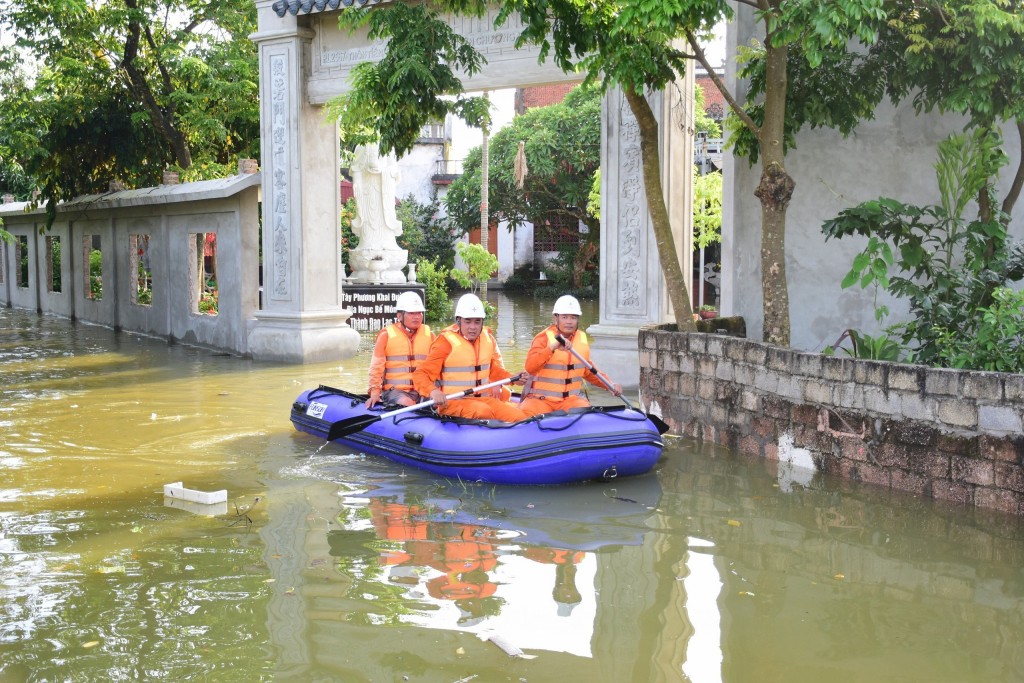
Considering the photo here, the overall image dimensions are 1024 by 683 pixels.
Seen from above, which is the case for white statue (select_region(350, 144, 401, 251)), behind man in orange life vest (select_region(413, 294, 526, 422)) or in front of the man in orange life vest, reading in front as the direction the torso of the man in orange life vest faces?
behind

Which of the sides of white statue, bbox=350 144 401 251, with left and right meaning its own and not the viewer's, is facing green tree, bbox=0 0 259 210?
right

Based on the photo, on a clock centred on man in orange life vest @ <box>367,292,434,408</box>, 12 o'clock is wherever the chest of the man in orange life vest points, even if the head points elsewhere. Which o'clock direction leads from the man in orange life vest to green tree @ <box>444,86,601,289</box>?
The green tree is roughly at 8 o'clock from the man in orange life vest.

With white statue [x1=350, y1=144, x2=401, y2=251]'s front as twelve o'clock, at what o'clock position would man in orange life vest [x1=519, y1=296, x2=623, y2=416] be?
The man in orange life vest is roughly at 12 o'clock from the white statue.

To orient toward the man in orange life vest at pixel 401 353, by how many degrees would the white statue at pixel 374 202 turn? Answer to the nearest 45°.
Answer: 0° — it already faces them

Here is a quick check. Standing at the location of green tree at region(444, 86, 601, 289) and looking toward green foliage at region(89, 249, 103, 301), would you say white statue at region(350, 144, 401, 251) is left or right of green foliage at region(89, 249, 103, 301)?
left

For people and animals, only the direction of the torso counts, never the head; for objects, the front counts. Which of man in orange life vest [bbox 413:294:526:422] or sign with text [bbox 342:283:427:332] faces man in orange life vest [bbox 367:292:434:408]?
the sign with text

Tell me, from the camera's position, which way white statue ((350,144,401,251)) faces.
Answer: facing the viewer

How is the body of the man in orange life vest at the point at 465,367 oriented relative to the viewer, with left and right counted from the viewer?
facing the viewer and to the right of the viewer

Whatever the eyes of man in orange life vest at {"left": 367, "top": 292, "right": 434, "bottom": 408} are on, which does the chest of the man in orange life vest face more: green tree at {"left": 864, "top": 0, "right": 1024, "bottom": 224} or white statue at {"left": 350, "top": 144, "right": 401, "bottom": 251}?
the green tree

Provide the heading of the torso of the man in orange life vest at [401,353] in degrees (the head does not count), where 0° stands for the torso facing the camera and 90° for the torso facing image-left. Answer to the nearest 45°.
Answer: approximately 315°

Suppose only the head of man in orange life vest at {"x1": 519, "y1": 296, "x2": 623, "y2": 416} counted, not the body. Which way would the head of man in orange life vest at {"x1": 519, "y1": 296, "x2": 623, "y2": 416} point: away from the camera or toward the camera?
toward the camera

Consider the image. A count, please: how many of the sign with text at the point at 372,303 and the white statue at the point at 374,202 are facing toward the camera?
2

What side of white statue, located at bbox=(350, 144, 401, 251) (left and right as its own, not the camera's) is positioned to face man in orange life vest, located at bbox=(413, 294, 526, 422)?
front
